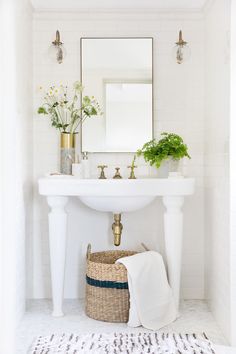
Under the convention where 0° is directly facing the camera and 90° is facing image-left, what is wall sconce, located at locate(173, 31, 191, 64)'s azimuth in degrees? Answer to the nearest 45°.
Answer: approximately 0°

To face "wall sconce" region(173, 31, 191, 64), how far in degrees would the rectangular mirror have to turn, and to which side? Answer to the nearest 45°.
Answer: approximately 90° to its left

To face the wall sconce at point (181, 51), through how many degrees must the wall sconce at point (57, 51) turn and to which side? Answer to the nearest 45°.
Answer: approximately 90° to its left

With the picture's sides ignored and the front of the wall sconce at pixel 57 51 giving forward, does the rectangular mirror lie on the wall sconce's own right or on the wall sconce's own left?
on the wall sconce's own left

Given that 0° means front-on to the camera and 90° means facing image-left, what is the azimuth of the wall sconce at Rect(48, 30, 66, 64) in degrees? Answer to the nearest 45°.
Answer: approximately 0°

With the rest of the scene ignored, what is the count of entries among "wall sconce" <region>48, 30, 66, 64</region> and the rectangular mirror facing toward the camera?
2
